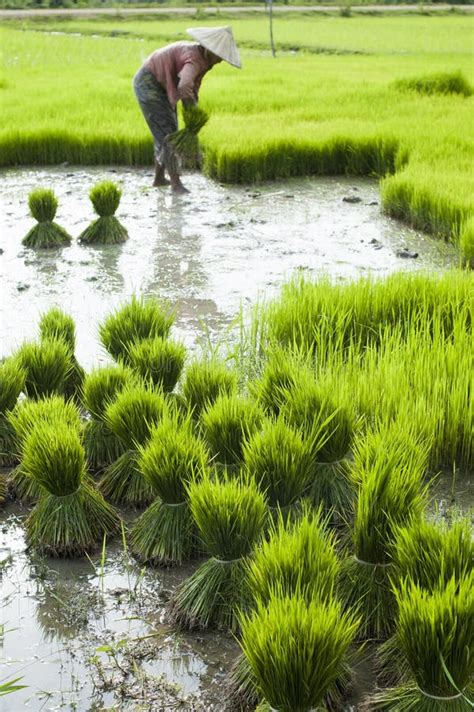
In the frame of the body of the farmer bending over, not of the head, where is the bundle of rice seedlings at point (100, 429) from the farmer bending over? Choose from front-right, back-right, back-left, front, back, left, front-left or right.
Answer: right

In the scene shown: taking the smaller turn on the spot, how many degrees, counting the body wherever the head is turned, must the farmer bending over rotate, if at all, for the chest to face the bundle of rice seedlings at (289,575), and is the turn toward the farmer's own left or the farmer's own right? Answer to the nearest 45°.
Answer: approximately 90° to the farmer's own right

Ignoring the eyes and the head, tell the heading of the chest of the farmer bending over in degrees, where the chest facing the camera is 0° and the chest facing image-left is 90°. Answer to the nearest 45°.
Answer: approximately 270°

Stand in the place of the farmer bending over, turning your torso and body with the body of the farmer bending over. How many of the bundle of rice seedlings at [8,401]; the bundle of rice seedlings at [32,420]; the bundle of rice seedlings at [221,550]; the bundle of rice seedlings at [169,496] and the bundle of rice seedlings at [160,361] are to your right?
5

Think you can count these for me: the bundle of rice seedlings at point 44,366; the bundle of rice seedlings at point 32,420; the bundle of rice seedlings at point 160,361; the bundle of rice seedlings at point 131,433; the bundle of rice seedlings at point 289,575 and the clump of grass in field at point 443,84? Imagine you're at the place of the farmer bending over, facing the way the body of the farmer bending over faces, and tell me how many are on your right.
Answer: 5

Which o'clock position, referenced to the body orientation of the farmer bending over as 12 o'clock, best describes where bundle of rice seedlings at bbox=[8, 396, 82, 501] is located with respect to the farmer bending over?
The bundle of rice seedlings is roughly at 3 o'clock from the farmer bending over.

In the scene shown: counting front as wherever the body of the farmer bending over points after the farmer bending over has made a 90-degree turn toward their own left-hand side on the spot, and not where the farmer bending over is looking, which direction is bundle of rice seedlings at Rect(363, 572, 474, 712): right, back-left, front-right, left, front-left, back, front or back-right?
back

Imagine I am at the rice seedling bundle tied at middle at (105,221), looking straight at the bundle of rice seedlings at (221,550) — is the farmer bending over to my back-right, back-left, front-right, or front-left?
back-left

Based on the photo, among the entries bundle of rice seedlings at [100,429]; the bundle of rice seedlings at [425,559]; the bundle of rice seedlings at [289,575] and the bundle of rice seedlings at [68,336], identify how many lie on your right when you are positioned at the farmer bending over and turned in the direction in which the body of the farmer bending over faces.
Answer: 4

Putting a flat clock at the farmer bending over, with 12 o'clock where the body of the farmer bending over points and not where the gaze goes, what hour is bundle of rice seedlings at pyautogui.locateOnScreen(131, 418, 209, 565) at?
The bundle of rice seedlings is roughly at 3 o'clock from the farmer bending over.

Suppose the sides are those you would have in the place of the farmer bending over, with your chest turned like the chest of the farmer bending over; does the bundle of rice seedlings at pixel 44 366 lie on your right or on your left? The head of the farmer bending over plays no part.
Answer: on your right

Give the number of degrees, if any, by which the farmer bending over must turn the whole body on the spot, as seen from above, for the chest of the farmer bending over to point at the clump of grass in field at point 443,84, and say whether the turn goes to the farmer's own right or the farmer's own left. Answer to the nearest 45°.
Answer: approximately 45° to the farmer's own left

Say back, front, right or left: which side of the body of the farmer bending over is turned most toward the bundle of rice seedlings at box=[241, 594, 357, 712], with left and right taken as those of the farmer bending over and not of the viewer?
right

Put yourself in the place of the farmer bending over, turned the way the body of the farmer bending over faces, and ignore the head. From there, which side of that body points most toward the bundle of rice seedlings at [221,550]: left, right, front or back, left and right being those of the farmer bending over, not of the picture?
right
